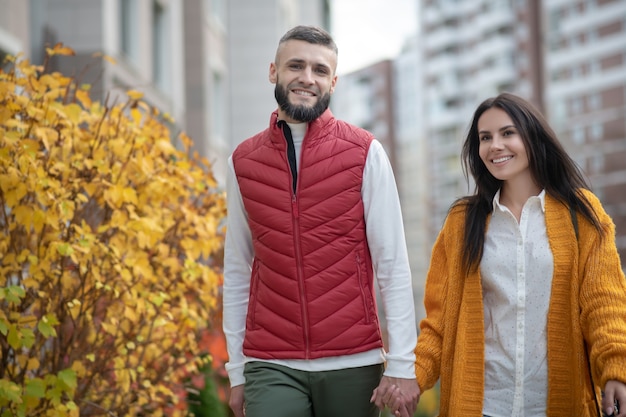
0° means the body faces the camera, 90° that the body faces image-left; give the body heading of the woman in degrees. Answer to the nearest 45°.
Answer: approximately 0°

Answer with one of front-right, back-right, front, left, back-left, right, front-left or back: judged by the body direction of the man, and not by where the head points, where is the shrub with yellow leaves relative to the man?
back-right

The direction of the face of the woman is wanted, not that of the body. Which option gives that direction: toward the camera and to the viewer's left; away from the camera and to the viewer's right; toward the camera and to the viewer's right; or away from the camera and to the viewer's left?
toward the camera and to the viewer's left

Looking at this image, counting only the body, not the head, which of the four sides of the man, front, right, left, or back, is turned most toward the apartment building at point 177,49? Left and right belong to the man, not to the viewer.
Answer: back

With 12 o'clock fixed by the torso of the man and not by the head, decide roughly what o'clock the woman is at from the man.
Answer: The woman is roughly at 9 o'clock from the man.

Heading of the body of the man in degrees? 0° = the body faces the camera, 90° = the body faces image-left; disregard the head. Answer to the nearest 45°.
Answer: approximately 0°

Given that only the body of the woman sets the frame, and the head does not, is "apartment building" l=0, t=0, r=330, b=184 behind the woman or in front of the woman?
behind

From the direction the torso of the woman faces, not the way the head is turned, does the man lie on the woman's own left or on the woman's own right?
on the woman's own right
